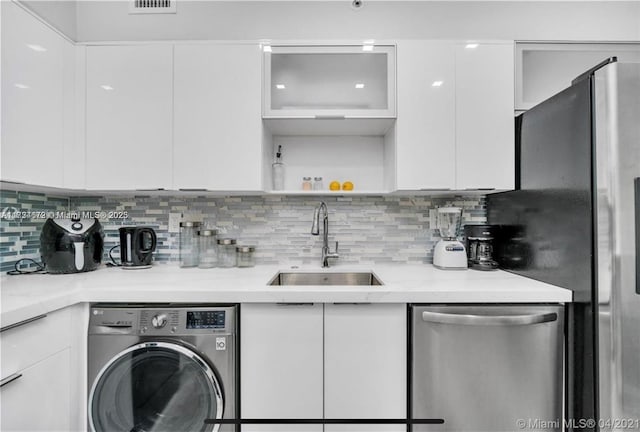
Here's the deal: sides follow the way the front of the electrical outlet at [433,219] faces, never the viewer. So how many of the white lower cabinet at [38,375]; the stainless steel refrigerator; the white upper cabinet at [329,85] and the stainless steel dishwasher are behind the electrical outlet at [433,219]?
0

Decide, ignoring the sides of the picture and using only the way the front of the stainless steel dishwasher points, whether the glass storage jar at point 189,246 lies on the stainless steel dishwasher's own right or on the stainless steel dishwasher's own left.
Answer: on the stainless steel dishwasher's own right

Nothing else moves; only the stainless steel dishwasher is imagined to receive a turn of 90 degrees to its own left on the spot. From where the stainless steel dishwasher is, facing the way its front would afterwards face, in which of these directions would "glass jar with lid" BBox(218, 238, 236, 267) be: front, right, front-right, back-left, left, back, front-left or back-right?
back

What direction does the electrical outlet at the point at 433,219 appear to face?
toward the camera

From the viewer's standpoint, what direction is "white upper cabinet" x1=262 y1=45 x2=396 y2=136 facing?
toward the camera

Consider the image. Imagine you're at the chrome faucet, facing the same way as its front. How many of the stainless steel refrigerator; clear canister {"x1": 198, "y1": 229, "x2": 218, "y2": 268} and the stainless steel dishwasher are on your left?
2

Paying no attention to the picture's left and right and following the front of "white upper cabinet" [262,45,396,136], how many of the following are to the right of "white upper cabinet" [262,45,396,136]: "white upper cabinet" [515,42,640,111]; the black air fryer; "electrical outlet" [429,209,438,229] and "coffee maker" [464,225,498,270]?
1

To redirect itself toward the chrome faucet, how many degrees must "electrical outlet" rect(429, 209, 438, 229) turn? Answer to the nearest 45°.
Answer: approximately 45° to its right

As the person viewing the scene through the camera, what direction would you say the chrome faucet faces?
facing the viewer and to the left of the viewer

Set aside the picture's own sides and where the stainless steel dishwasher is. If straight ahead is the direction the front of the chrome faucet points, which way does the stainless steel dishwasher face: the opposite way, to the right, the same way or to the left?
the same way

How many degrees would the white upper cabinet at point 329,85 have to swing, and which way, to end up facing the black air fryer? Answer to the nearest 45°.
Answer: approximately 90° to its right

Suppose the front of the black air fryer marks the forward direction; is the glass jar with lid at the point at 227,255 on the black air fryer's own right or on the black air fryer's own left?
on the black air fryer's own left

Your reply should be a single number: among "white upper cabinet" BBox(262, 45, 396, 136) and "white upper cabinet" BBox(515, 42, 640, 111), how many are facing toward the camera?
2
